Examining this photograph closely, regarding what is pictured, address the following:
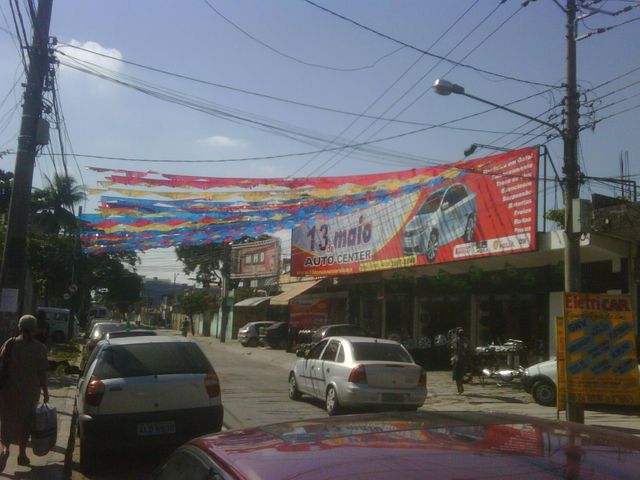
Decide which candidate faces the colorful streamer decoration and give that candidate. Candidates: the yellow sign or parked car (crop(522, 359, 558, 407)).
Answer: the parked car

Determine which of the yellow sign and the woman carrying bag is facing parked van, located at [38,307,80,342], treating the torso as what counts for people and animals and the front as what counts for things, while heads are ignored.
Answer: the woman carrying bag

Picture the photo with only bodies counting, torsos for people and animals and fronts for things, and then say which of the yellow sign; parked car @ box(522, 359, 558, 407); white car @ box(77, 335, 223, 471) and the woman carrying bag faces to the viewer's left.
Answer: the parked car

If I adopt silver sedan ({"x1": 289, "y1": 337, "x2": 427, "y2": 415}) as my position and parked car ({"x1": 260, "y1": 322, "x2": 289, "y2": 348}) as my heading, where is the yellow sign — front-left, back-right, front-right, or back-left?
back-right

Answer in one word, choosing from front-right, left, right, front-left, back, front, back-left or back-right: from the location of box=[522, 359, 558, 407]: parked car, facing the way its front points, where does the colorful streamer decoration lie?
front

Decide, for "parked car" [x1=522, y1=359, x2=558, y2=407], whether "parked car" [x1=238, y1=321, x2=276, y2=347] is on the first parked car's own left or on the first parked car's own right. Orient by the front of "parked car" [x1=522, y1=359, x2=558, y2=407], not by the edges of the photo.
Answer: on the first parked car's own right

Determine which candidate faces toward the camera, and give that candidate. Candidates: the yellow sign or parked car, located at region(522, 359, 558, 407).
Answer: the yellow sign

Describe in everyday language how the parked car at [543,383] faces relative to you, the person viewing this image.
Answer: facing to the left of the viewer

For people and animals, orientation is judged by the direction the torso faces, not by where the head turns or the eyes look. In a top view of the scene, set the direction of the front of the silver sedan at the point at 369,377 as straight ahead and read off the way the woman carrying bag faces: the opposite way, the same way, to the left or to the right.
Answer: the same way

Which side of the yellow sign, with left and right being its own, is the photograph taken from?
front

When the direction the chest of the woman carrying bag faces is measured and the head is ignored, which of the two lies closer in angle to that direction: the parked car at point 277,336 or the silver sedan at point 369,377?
the parked car

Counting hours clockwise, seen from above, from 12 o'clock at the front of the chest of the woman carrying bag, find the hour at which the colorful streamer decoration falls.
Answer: The colorful streamer decoration is roughly at 1 o'clock from the woman carrying bag.

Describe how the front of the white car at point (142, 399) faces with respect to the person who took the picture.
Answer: facing away from the viewer

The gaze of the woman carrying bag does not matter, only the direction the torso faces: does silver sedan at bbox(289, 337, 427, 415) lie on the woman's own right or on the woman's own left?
on the woman's own right

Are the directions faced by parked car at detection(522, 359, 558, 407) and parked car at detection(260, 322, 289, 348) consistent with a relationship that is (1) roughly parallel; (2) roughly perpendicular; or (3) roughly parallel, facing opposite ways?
roughly perpendicular

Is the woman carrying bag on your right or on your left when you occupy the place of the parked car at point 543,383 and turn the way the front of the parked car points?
on your left

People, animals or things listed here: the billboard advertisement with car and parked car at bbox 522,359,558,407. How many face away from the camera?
0
